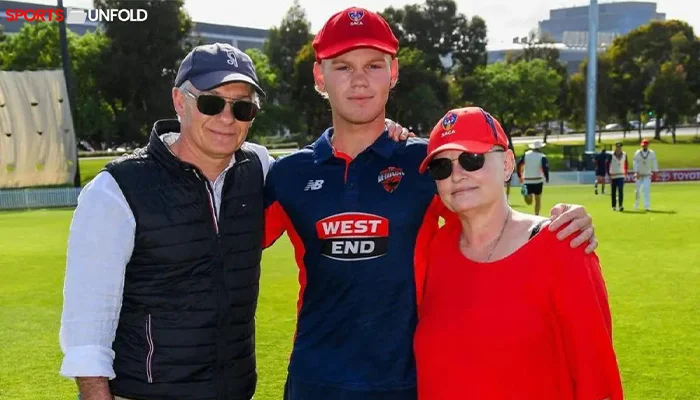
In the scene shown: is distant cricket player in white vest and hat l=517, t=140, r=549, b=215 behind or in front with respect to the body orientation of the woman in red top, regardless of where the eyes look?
behind

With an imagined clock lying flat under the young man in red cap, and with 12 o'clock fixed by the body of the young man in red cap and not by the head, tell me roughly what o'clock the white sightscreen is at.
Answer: The white sightscreen is roughly at 5 o'clock from the young man in red cap.

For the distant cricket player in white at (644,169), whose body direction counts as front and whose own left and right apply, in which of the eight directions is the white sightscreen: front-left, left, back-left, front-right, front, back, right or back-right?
right

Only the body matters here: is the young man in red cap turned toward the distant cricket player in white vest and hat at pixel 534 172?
no

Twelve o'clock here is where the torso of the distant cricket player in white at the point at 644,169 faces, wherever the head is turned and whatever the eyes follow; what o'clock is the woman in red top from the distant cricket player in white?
The woman in red top is roughly at 12 o'clock from the distant cricket player in white.

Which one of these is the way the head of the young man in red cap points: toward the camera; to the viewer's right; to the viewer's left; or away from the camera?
toward the camera

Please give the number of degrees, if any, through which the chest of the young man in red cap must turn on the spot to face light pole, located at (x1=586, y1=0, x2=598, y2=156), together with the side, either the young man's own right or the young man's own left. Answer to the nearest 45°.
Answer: approximately 180°

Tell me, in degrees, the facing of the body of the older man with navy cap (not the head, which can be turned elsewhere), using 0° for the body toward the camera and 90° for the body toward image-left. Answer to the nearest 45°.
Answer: approximately 315°

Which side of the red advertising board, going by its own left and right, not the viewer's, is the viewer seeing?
front

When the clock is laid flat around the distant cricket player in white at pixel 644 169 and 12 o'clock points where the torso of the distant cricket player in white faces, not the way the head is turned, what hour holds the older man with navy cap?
The older man with navy cap is roughly at 12 o'clock from the distant cricket player in white.
